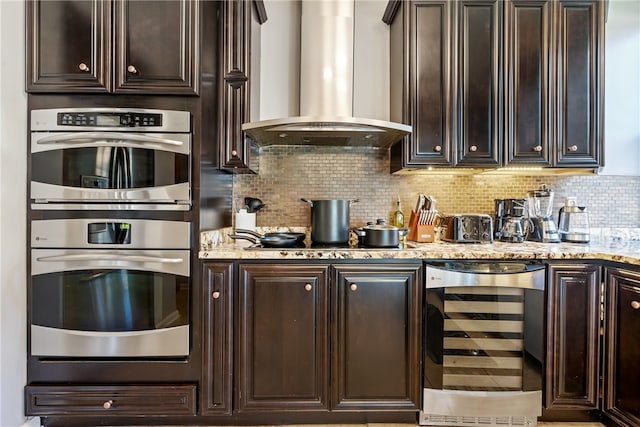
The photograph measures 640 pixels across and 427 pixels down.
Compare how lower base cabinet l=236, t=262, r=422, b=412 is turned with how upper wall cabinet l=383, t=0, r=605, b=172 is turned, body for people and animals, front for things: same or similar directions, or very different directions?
same or similar directions

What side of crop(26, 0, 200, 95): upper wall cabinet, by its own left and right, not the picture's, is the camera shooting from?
front

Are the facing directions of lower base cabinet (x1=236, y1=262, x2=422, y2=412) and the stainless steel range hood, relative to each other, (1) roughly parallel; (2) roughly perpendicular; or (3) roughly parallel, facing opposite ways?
roughly parallel

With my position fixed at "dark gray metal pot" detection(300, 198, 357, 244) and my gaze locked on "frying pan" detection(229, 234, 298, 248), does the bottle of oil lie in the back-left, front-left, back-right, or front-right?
back-right

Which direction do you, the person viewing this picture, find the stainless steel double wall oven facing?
facing the viewer

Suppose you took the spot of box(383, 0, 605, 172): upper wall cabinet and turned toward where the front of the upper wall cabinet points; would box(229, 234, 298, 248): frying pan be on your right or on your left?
on your right

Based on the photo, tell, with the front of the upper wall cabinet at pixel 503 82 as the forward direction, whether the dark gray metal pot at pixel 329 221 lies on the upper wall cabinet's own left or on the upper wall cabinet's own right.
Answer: on the upper wall cabinet's own right

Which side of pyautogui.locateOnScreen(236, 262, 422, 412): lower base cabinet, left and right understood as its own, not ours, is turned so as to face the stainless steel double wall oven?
right

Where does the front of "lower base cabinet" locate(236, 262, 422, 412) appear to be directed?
toward the camera

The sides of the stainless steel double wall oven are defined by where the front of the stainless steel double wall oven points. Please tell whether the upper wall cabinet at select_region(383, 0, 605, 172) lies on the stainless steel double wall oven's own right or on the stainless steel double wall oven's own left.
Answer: on the stainless steel double wall oven's own left

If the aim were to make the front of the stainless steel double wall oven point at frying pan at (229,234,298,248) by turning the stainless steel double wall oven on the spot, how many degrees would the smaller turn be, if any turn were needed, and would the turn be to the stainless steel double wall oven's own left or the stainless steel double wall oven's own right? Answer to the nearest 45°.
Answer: approximately 90° to the stainless steel double wall oven's own left
